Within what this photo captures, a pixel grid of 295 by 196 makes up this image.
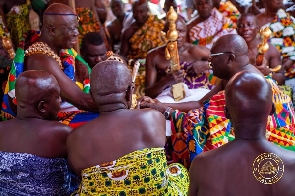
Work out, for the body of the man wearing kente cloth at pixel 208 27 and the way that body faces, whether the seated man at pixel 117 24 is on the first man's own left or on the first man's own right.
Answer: on the first man's own right

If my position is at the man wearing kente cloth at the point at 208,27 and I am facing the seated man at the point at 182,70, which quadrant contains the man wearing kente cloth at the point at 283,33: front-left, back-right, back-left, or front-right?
back-left

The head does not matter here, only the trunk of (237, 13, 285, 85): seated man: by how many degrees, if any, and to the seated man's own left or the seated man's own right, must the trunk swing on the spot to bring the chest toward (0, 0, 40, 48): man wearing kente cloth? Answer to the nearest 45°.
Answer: approximately 45° to the seated man's own right

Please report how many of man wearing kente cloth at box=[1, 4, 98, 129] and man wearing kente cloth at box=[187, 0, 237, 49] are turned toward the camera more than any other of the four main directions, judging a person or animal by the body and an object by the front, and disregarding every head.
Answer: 1

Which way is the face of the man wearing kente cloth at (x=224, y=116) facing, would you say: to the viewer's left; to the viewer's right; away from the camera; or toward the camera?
to the viewer's left

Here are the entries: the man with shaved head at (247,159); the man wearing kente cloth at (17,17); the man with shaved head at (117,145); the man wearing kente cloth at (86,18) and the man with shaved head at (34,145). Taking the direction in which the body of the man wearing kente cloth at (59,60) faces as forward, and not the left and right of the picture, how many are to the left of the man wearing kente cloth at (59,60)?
2

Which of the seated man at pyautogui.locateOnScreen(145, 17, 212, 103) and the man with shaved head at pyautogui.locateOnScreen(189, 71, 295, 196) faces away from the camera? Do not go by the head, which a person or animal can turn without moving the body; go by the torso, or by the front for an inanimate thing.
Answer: the man with shaved head

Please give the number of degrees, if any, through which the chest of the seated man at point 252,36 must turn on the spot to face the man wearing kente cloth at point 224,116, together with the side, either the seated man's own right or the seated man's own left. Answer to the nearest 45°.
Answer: approximately 45° to the seated man's own left

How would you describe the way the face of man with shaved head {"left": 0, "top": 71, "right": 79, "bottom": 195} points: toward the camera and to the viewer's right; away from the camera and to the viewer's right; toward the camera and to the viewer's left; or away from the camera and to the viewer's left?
away from the camera and to the viewer's right

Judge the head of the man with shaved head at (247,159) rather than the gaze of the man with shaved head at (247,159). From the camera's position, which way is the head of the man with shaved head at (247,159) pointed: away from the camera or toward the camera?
away from the camera

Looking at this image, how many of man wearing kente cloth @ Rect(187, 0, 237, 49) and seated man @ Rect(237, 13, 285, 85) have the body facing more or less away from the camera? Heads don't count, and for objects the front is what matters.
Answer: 0

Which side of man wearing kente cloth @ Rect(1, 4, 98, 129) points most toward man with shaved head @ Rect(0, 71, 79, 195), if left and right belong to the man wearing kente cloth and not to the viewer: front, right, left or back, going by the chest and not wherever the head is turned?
right

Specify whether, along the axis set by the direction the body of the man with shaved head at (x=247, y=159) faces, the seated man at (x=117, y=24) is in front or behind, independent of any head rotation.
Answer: in front

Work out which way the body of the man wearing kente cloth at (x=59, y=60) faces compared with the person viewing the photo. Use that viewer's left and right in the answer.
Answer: facing to the right of the viewer
